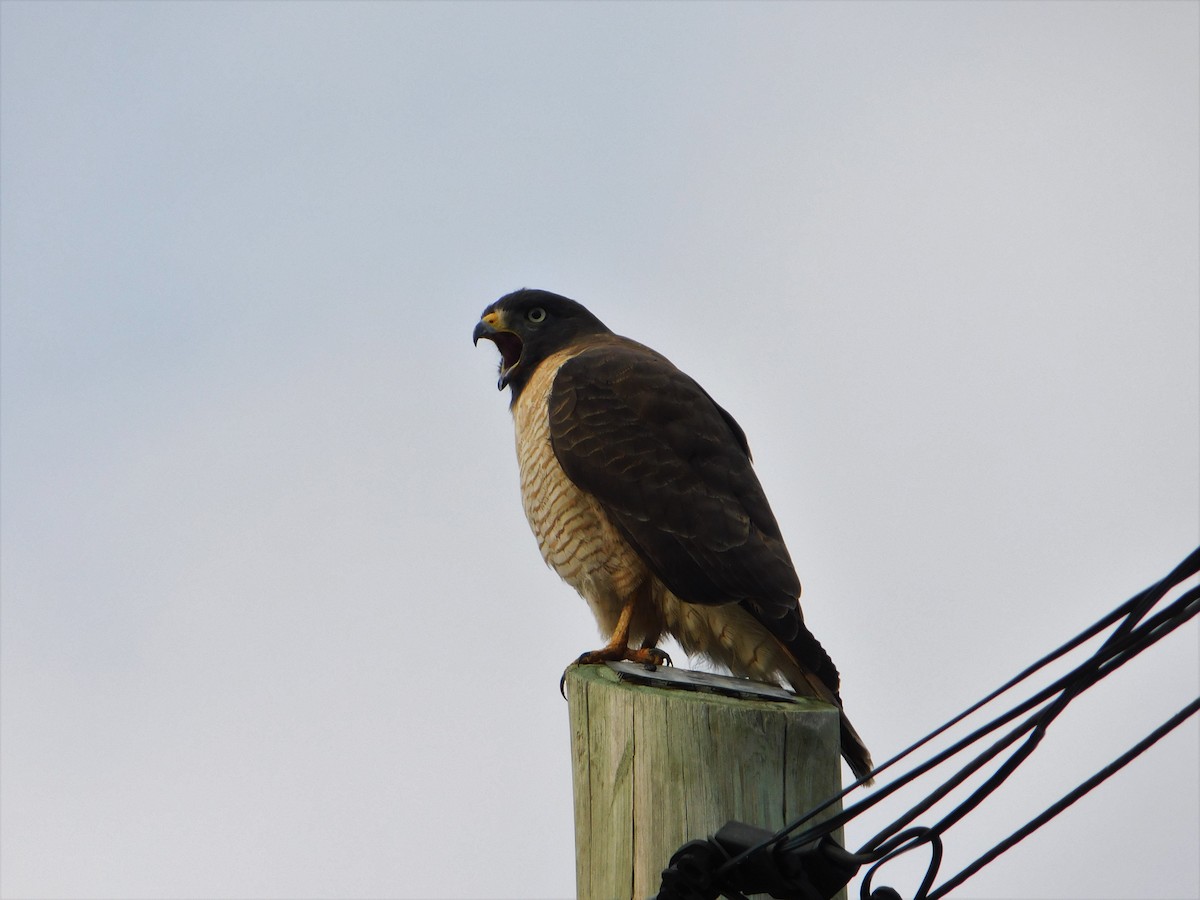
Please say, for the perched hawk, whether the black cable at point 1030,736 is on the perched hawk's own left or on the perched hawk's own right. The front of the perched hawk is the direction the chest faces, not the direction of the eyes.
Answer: on the perched hawk's own left

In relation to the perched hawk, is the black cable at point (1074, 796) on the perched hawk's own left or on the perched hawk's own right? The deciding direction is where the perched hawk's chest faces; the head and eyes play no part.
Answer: on the perched hawk's own left

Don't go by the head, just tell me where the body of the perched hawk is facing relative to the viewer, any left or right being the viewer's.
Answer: facing to the left of the viewer
